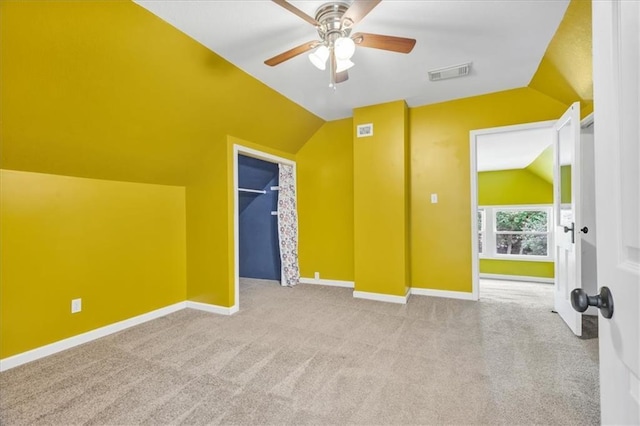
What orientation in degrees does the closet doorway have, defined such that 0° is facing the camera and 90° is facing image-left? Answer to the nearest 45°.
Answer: approximately 315°

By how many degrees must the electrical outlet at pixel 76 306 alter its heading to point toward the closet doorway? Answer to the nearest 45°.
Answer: approximately 90° to its left

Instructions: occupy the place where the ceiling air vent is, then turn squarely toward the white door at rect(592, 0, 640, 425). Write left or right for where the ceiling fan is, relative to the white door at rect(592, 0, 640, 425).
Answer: right

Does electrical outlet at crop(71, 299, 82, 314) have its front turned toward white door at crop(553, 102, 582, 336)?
yes

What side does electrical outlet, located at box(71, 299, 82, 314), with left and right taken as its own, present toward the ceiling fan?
front

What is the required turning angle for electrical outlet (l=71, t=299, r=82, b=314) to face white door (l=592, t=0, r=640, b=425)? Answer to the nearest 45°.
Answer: approximately 45° to its right

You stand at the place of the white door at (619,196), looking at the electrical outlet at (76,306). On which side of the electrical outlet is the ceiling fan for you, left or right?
right

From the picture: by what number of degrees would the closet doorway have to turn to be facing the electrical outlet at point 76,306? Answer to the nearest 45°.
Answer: approximately 90° to its right

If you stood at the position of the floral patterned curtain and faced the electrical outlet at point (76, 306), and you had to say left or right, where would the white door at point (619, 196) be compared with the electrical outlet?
left

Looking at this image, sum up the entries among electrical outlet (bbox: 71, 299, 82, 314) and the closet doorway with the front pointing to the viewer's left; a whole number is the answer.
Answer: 0

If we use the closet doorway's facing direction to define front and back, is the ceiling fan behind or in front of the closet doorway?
in front

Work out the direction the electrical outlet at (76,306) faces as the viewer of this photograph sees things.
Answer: facing the viewer and to the right of the viewer

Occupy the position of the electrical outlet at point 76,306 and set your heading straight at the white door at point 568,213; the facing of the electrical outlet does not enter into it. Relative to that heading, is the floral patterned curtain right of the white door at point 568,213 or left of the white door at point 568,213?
left
